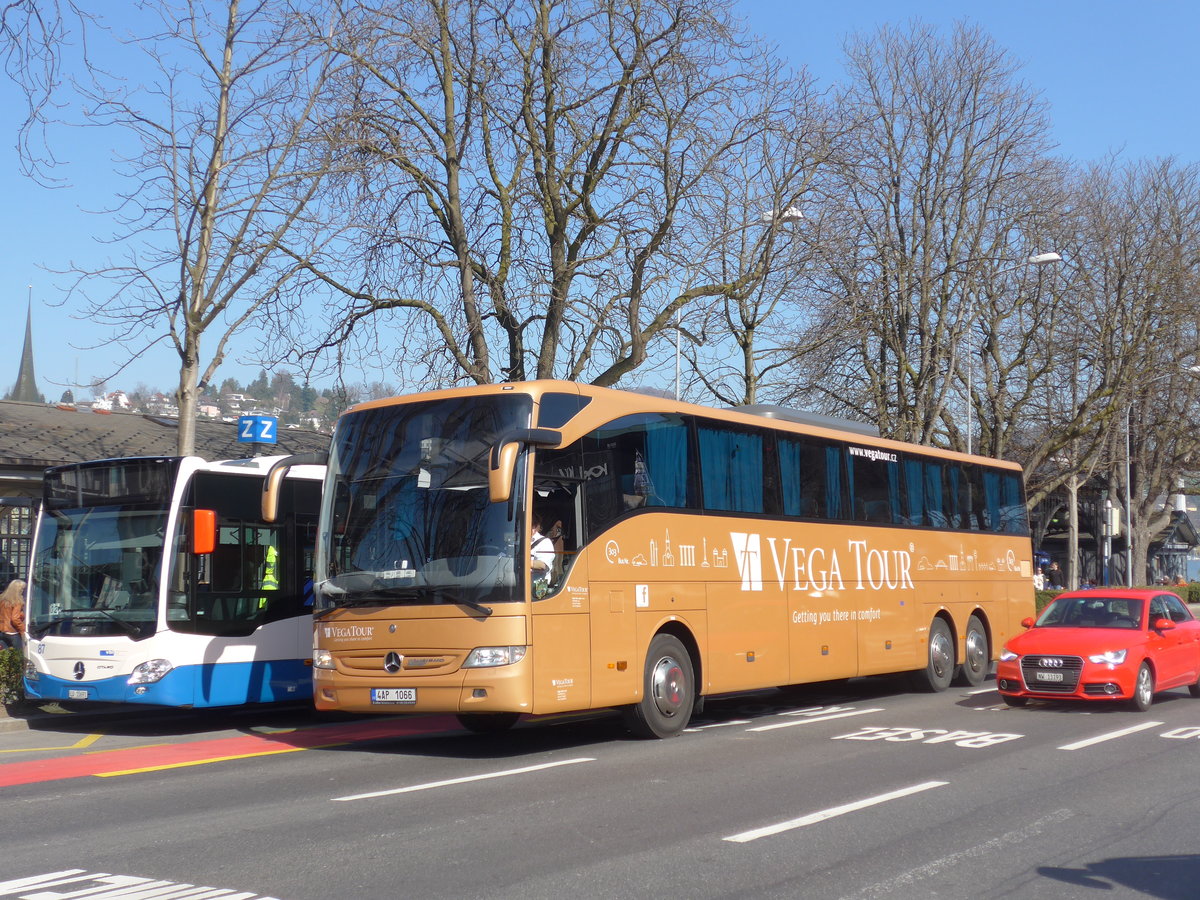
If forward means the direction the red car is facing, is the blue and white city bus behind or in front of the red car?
in front

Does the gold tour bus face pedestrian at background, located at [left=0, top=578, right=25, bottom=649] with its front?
no

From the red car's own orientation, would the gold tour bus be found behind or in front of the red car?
in front

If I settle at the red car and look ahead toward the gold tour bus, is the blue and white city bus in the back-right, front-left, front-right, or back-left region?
front-right

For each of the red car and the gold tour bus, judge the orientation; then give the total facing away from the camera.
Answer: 0

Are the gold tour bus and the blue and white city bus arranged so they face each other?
no

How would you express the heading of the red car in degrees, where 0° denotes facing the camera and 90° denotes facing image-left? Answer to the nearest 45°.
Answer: approximately 45°

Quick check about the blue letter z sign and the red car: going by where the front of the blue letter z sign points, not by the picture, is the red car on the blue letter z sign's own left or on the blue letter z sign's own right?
on the blue letter z sign's own left

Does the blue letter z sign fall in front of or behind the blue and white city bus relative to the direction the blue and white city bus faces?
behind

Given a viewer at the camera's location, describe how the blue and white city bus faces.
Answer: facing the viewer and to the left of the viewer

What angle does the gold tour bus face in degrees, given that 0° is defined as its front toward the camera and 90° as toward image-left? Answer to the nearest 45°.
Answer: approximately 45°

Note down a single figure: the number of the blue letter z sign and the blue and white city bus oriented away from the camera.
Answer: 0

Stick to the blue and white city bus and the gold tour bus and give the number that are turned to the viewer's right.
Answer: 0

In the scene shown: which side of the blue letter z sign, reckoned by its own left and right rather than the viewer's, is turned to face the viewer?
front

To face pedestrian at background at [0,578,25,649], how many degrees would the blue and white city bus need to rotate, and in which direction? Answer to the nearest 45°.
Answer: approximately 90° to its right

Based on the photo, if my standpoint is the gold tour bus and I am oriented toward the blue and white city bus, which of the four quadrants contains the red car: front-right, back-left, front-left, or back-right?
back-right

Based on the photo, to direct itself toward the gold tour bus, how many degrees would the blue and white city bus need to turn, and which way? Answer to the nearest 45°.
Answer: approximately 90° to its left

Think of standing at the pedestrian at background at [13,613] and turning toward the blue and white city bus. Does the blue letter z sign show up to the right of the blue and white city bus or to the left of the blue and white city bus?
left
